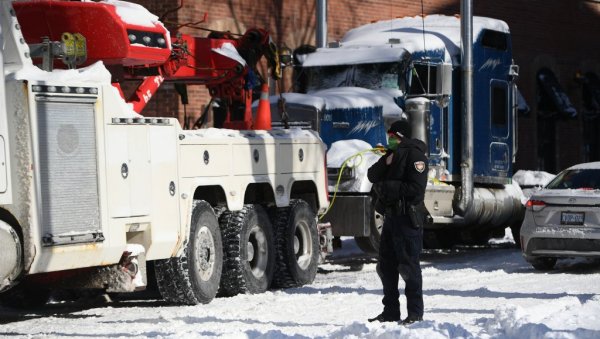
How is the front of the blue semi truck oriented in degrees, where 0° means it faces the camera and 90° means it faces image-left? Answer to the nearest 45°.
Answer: approximately 45°

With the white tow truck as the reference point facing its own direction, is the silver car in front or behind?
behind

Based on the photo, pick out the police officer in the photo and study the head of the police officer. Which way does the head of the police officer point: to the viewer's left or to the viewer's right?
to the viewer's left
